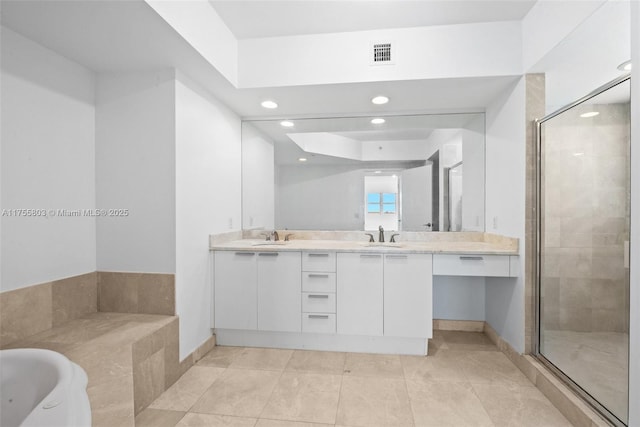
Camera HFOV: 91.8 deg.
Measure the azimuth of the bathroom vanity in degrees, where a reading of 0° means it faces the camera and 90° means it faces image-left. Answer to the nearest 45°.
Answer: approximately 0°

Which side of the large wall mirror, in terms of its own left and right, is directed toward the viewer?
front

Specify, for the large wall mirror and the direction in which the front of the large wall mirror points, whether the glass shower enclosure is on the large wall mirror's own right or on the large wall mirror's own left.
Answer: on the large wall mirror's own left

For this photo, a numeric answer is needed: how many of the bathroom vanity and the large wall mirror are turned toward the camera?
2

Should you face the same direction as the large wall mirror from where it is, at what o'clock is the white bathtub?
The white bathtub is roughly at 1 o'clock from the large wall mirror.

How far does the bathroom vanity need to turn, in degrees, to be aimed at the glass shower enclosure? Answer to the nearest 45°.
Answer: approximately 90° to its left
